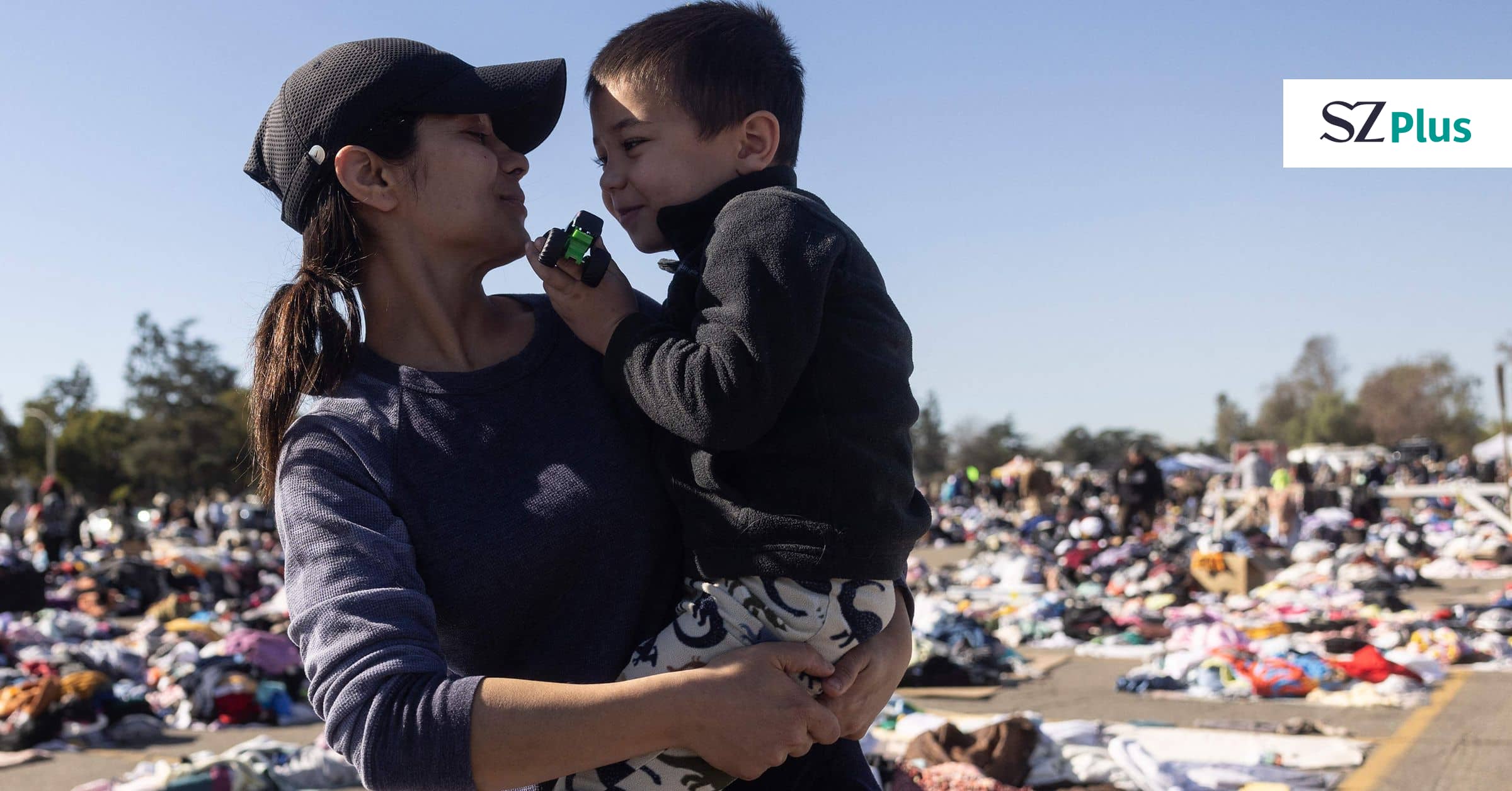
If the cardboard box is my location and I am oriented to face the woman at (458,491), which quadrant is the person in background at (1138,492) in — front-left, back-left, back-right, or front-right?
back-right

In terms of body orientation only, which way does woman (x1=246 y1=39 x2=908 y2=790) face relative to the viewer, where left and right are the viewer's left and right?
facing the viewer and to the right of the viewer

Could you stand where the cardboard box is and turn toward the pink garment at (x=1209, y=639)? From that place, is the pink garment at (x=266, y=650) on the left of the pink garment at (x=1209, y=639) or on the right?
right

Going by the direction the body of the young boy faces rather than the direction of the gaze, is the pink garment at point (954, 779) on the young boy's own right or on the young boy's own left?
on the young boy's own right

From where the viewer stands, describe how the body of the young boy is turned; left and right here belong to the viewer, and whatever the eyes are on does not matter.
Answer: facing to the left of the viewer

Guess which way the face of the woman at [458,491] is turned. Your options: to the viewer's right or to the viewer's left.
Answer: to the viewer's right

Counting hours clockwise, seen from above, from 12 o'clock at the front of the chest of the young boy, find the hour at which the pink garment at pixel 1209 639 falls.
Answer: The pink garment is roughly at 4 o'clock from the young boy.

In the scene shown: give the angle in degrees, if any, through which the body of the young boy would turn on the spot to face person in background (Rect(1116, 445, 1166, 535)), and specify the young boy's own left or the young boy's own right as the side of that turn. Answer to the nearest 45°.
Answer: approximately 90° to the young boy's own right

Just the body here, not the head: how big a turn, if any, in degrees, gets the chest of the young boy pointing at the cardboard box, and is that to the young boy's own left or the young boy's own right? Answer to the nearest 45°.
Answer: approximately 135° to the young boy's own right

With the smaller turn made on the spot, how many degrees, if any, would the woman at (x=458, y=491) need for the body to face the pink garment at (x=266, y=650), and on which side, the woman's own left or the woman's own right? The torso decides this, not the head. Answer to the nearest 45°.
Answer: approximately 135° to the woman's own left
